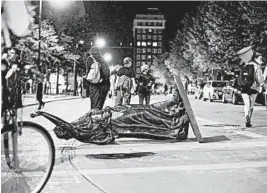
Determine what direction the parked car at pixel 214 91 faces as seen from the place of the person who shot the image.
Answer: facing the viewer and to the left of the viewer

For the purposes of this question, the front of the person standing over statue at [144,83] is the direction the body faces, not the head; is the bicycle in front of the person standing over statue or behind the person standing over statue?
in front

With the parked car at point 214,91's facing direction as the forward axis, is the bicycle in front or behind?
in front

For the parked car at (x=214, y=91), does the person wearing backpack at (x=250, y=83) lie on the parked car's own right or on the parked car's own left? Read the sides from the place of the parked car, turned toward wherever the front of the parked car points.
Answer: on the parked car's own left

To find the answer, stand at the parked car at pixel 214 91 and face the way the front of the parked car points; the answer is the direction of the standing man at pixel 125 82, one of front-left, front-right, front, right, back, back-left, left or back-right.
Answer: front-right

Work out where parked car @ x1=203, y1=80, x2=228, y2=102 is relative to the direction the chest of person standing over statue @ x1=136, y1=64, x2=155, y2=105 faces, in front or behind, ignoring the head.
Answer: behind

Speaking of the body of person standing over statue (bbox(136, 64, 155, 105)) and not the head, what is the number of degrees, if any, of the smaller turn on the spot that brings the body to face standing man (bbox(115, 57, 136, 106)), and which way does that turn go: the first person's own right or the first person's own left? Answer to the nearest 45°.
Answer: approximately 45° to the first person's own right

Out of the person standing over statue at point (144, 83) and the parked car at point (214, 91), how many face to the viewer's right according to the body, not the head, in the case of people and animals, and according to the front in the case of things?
0

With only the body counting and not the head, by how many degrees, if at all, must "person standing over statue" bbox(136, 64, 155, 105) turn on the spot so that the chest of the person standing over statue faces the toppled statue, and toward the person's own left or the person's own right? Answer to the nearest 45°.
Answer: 0° — they already face it

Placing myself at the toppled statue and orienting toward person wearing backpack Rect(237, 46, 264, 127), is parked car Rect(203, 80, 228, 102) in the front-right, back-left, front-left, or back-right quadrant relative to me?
front-left

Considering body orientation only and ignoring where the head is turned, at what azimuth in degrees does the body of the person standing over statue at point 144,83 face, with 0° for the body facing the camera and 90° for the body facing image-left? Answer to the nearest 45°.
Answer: approximately 0°
